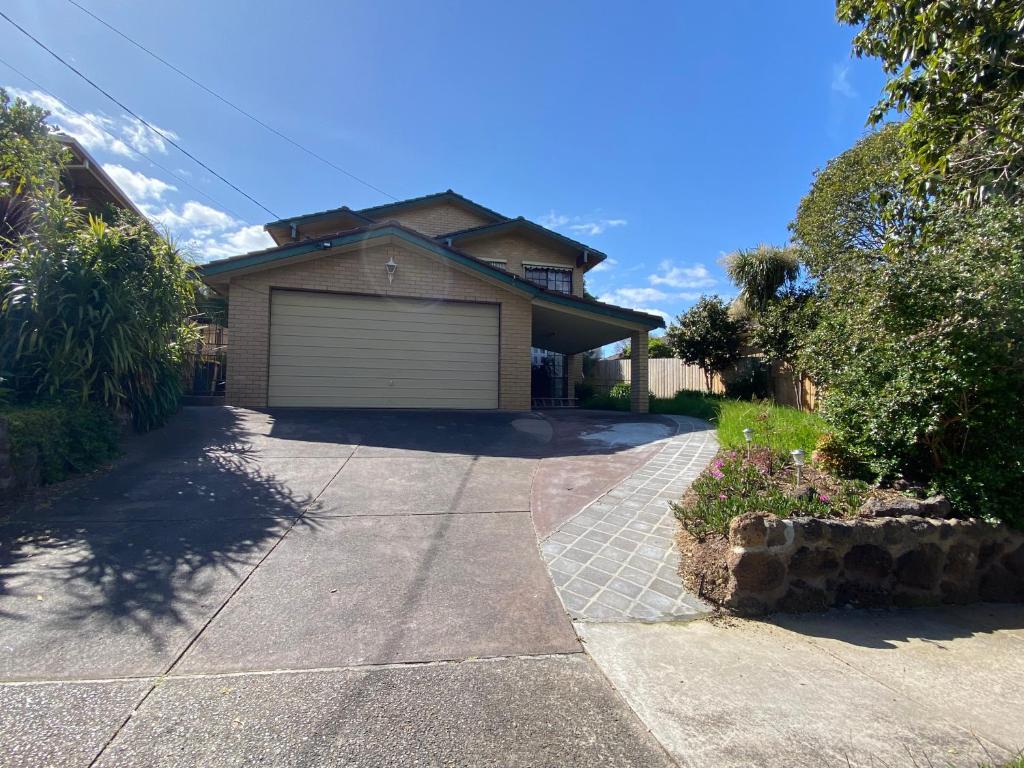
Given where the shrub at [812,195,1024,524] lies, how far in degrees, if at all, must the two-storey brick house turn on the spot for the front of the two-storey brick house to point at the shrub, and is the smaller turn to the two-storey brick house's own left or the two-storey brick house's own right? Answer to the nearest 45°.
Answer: approximately 45° to the two-storey brick house's own left

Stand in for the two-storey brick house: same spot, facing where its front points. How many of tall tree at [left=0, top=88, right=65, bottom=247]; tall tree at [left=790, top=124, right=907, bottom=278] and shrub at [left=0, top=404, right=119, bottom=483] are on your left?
1

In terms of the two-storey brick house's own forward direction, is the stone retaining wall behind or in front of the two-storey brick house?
in front

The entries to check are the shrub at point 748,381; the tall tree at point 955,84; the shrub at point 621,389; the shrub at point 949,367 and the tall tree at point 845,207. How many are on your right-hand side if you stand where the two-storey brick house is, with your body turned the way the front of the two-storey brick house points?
0

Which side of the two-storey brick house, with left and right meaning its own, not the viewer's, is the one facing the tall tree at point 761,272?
left

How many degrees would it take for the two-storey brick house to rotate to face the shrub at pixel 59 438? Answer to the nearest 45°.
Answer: approximately 45° to its right

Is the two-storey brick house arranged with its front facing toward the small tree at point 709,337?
no

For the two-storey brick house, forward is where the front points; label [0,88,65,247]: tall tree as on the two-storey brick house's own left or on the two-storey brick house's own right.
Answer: on the two-storey brick house's own right

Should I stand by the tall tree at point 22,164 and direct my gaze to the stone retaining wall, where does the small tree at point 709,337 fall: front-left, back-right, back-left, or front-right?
front-left

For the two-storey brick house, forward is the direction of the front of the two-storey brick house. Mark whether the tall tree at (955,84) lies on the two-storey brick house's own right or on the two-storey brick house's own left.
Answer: on the two-storey brick house's own left

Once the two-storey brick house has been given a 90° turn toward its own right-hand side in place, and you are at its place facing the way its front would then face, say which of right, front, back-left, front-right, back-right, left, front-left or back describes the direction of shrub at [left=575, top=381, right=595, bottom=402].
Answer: back-right

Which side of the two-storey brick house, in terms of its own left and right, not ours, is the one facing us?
front

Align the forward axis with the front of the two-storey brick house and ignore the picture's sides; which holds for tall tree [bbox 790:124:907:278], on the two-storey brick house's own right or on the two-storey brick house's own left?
on the two-storey brick house's own left

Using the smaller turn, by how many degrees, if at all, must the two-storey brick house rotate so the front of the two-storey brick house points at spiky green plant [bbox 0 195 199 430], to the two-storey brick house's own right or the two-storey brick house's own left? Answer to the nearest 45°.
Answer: approximately 45° to the two-storey brick house's own right

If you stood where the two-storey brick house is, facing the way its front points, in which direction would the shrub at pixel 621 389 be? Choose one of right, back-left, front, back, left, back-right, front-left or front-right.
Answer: back-left

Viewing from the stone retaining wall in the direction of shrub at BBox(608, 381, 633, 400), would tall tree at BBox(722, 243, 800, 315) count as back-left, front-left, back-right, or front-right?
front-right
